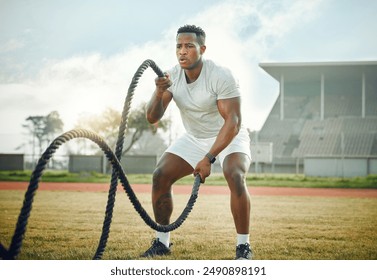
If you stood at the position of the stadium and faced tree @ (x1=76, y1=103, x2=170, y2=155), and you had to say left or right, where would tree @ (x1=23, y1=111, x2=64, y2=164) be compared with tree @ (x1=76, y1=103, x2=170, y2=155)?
left

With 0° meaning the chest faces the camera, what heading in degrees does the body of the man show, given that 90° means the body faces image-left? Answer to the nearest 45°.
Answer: approximately 45°

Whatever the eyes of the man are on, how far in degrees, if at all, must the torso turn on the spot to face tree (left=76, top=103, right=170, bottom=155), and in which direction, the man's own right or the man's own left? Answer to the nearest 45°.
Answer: approximately 135° to the man's own right

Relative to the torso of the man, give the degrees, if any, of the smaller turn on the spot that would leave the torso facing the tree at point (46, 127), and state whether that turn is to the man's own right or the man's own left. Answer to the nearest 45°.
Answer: approximately 90° to the man's own right
